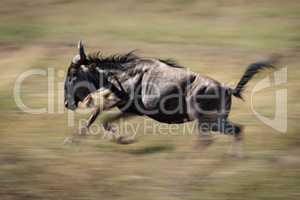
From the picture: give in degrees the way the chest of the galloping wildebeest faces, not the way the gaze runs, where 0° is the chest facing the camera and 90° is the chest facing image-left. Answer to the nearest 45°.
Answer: approximately 90°
